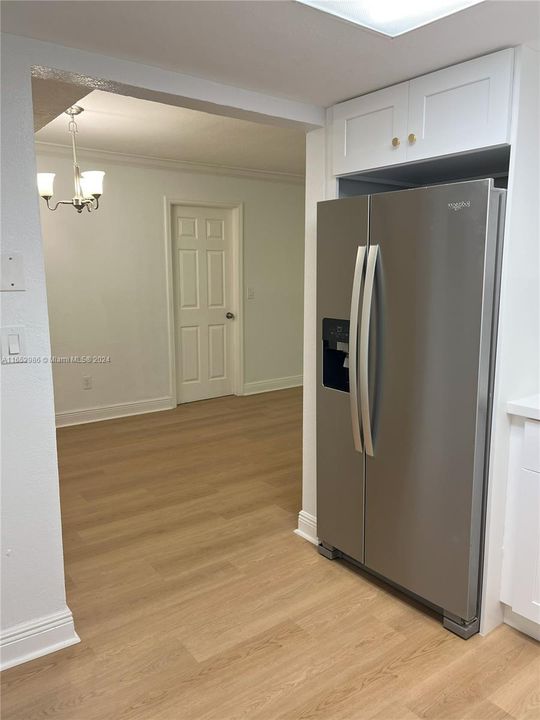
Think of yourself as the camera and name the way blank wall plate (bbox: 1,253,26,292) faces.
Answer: facing the viewer

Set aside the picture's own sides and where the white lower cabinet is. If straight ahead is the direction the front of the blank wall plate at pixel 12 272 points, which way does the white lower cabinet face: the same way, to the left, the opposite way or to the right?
to the right

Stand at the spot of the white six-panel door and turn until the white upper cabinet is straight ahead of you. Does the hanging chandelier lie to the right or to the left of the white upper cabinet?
right

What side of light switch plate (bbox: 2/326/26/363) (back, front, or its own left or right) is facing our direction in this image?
front

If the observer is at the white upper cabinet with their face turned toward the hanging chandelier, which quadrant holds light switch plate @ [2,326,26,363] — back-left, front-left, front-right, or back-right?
front-left

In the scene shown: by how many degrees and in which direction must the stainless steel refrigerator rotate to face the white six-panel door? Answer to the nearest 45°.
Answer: approximately 90° to its right

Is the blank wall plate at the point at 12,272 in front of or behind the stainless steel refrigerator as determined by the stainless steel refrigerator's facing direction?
in front

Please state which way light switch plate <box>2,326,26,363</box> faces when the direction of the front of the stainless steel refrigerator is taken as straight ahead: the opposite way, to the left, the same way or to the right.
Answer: to the left

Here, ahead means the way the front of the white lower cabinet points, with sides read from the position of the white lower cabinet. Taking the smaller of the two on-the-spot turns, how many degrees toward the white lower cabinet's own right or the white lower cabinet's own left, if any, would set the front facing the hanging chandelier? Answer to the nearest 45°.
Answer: approximately 45° to the white lower cabinet's own right

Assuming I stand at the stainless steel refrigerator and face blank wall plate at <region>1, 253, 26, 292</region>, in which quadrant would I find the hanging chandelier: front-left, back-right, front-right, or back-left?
front-right

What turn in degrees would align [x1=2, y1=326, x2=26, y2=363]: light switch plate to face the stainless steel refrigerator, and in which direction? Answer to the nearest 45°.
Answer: approximately 90° to its left

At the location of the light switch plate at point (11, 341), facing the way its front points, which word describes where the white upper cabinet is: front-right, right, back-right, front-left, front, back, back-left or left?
left

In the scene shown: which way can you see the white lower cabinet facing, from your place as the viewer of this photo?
facing the viewer and to the left of the viewer
